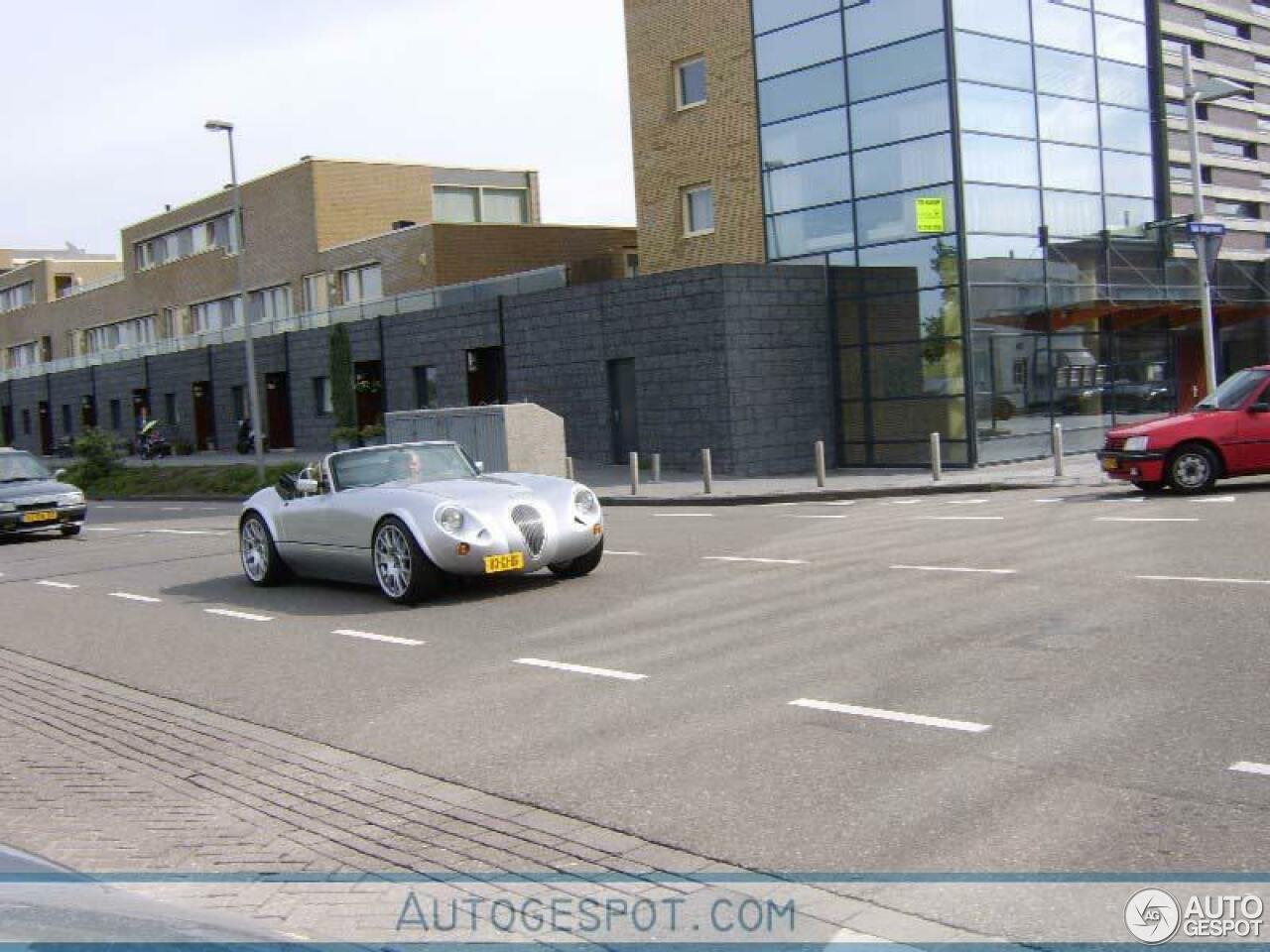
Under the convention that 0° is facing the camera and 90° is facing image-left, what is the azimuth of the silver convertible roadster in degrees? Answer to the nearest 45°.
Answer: approximately 315°

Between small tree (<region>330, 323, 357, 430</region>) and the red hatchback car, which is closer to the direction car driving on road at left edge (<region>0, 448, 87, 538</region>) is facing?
the red hatchback car

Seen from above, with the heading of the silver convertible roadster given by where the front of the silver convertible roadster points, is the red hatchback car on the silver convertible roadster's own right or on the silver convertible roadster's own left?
on the silver convertible roadster's own left

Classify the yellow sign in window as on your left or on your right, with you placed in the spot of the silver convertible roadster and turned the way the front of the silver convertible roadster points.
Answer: on your left

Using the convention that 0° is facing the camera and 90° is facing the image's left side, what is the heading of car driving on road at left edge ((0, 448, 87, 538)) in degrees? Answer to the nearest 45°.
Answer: approximately 315°

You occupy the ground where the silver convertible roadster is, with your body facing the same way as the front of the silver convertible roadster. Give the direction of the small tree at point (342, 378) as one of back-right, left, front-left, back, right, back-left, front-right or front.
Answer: back-left
